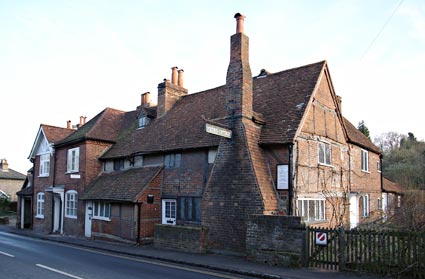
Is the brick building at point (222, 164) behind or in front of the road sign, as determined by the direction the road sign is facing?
behind

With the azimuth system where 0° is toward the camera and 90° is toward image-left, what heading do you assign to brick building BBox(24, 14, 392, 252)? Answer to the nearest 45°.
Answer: approximately 45°

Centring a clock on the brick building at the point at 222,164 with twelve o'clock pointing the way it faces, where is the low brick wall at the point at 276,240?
The low brick wall is roughly at 10 o'clock from the brick building.

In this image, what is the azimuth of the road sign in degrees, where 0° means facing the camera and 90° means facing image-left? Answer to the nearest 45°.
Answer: approximately 0°

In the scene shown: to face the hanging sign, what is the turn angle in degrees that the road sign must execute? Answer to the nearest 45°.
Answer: approximately 135° to its right

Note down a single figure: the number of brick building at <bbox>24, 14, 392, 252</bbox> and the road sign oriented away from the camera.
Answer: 0
